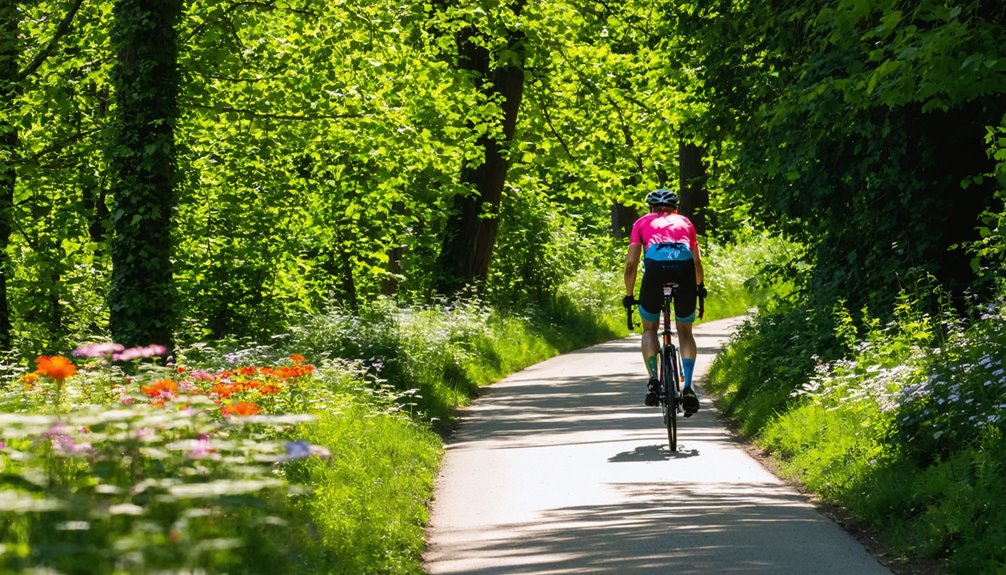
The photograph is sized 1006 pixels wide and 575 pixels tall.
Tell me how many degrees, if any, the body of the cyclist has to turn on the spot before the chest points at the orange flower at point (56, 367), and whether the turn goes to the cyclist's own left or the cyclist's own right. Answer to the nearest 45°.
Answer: approximately 180°

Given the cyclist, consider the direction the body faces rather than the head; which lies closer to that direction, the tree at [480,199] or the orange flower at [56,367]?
the tree

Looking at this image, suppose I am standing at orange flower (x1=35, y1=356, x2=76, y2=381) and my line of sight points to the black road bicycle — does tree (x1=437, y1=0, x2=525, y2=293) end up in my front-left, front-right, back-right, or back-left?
front-left

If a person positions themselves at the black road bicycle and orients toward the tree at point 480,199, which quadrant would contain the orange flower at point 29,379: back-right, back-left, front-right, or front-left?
back-left

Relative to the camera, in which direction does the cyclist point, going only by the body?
away from the camera

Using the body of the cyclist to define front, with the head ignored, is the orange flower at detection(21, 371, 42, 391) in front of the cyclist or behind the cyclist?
behind

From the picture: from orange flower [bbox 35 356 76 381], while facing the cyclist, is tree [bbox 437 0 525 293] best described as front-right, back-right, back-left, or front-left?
front-left

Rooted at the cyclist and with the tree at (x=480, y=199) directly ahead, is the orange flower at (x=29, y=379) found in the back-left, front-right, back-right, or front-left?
back-left

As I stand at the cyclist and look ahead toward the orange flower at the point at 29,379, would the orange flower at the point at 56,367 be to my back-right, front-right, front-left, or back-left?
front-left

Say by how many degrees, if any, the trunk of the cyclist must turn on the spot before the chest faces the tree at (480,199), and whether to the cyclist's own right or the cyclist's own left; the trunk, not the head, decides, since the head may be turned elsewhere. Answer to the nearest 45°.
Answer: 0° — they already face it

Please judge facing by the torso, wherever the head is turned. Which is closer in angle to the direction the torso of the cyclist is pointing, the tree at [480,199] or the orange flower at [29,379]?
the tree

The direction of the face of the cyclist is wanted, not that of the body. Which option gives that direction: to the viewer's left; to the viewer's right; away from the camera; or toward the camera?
away from the camera
